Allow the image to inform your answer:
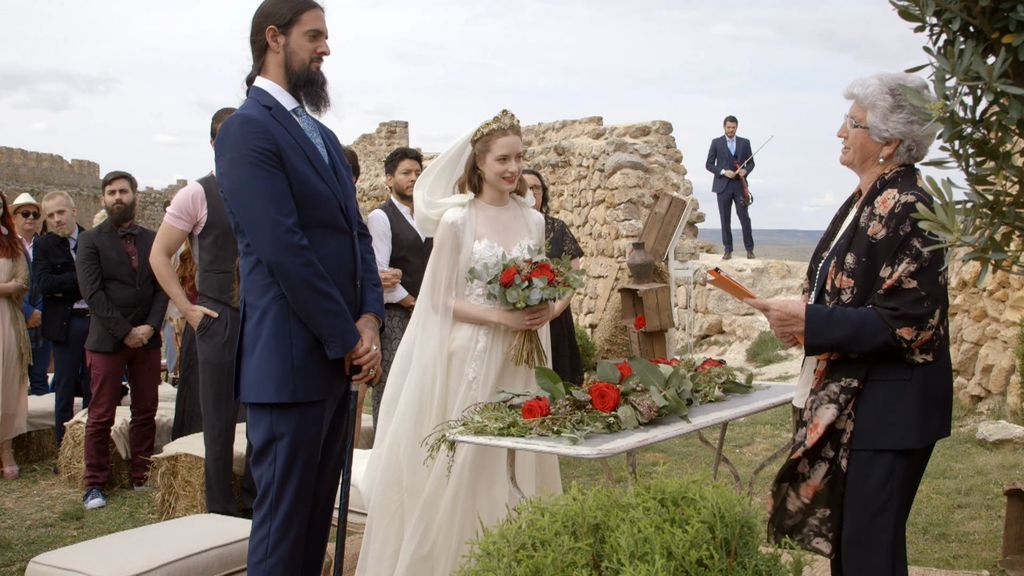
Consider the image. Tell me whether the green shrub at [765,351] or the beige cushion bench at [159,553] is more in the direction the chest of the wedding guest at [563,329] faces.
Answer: the beige cushion bench

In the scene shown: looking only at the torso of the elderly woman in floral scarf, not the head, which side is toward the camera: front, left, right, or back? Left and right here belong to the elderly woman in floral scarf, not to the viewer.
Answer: left

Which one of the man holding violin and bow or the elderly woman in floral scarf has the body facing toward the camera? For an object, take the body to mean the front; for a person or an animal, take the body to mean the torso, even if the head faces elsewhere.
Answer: the man holding violin and bow

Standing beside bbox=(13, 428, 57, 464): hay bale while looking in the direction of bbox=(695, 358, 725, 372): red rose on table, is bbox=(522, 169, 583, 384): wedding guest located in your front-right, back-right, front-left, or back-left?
front-left

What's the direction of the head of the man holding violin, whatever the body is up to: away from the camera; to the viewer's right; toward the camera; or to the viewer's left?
toward the camera

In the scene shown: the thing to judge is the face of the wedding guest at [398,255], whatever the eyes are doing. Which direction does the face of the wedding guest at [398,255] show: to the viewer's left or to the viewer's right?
to the viewer's right

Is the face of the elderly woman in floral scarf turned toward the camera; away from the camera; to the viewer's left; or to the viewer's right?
to the viewer's left

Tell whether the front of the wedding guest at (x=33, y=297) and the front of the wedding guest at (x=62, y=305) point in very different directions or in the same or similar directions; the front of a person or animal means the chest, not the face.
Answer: same or similar directions

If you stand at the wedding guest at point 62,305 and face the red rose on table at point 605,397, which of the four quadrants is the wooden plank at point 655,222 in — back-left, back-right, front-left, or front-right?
front-left

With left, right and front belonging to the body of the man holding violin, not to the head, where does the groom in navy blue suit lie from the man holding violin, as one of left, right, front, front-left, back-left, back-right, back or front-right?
front

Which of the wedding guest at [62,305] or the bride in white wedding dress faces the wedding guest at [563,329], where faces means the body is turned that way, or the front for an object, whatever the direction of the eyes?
the wedding guest at [62,305]
